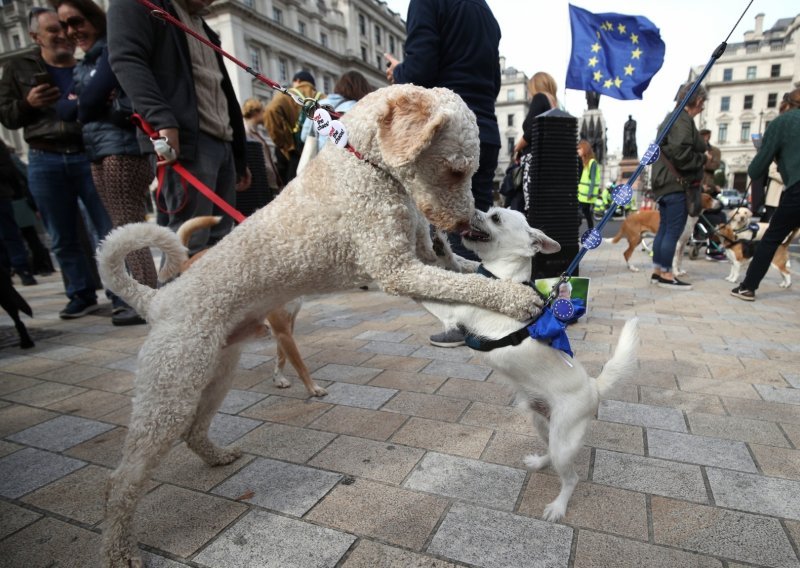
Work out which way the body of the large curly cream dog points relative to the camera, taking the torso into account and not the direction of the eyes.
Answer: to the viewer's right

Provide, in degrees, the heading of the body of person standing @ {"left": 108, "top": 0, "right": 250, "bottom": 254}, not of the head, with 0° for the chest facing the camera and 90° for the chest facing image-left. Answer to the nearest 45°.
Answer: approximately 315°

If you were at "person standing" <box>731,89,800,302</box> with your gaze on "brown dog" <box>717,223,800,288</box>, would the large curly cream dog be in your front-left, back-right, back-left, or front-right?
back-left

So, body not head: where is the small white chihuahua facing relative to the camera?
to the viewer's left

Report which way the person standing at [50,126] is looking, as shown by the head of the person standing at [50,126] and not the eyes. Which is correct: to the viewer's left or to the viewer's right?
to the viewer's right
